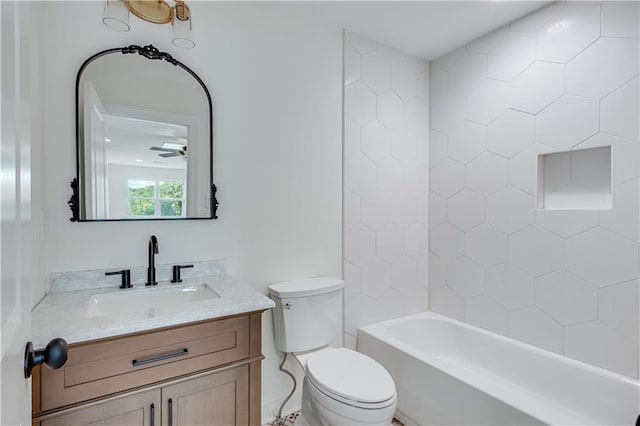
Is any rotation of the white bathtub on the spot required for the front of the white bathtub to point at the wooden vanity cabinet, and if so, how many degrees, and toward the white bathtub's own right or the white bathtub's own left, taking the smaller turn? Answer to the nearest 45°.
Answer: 0° — it already faces it

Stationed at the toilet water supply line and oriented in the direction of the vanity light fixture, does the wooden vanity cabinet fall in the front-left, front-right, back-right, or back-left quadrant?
front-left

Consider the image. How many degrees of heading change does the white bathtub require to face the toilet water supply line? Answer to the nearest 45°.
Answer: approximately 45° to its right

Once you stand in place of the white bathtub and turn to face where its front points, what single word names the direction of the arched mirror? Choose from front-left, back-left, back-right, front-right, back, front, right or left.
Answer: front

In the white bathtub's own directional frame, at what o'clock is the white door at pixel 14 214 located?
The white door is roughly at 11 o'clock from the white bathtub.

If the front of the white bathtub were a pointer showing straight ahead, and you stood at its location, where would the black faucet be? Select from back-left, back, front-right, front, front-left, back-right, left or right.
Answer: front
